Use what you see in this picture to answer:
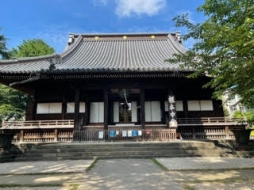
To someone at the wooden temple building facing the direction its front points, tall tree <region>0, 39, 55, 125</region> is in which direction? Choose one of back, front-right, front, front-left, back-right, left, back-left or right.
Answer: back-right

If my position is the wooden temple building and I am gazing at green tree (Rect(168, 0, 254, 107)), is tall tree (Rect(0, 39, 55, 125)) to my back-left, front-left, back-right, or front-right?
back-right

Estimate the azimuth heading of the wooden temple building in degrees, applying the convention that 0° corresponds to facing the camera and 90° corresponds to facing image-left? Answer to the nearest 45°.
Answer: approximately 0°

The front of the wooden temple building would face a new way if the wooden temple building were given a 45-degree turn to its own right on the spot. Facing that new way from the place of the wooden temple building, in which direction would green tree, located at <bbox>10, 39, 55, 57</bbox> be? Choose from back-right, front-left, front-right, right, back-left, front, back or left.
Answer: right

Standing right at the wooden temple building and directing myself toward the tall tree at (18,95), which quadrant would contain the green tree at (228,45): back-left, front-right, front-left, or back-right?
back-left
